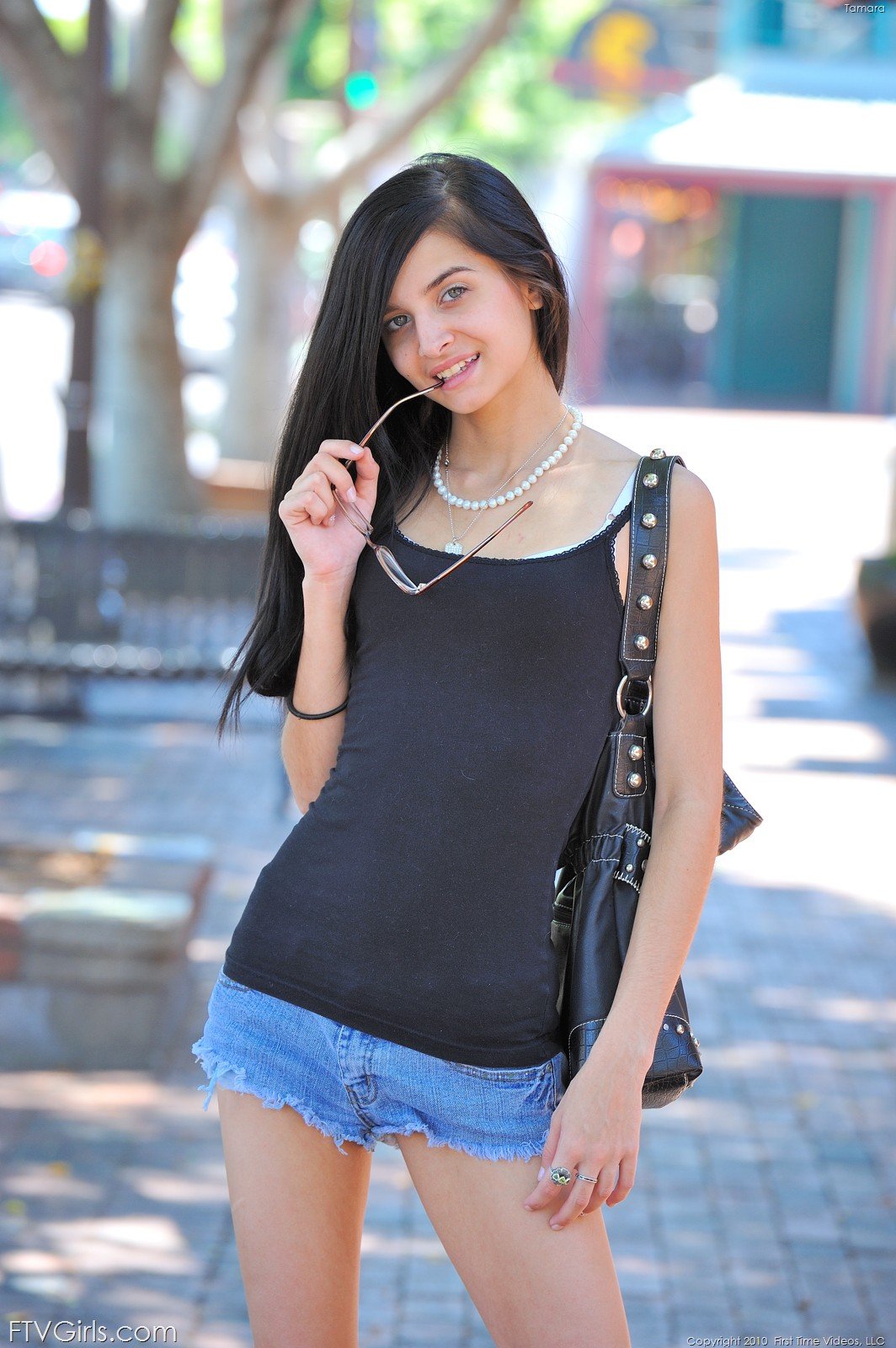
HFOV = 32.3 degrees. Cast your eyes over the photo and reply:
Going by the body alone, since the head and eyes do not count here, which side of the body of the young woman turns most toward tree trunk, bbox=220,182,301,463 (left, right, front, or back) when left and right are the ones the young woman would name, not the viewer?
back

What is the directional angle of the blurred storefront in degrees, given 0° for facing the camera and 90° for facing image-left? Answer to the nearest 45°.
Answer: approximately 0°

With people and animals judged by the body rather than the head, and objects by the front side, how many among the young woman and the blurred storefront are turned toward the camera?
2

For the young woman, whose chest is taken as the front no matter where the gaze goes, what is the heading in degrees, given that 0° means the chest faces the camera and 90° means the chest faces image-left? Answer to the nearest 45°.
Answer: approximately 0°

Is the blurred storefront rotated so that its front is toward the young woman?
yes

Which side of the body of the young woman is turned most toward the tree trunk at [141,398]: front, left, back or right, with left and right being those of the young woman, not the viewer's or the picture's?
back

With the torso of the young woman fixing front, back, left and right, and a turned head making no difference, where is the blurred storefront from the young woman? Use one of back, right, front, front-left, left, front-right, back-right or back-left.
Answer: back

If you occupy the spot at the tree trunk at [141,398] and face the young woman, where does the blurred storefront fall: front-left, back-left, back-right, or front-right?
back-left
